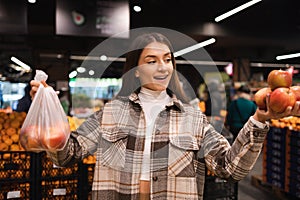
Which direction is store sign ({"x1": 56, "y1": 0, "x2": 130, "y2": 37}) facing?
toward the camera

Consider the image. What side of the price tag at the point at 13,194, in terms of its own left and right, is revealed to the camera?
front

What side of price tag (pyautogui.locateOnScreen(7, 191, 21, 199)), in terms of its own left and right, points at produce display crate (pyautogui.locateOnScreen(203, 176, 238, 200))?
left

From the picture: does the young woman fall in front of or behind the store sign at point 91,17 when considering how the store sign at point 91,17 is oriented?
in front

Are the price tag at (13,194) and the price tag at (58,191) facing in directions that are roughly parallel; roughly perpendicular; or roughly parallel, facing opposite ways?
roughly parallel

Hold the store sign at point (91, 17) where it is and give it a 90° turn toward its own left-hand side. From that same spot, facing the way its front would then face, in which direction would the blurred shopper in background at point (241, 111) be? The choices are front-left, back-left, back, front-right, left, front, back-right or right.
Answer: front

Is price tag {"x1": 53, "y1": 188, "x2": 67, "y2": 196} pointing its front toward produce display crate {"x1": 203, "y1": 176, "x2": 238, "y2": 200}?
no

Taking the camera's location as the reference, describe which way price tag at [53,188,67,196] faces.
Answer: facing the viewer

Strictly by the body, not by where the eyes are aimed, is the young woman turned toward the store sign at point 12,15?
no

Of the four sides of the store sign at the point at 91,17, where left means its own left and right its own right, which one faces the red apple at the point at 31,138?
front

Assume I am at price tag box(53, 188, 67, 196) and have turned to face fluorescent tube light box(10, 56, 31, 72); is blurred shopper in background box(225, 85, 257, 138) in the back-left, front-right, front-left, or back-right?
front-right
